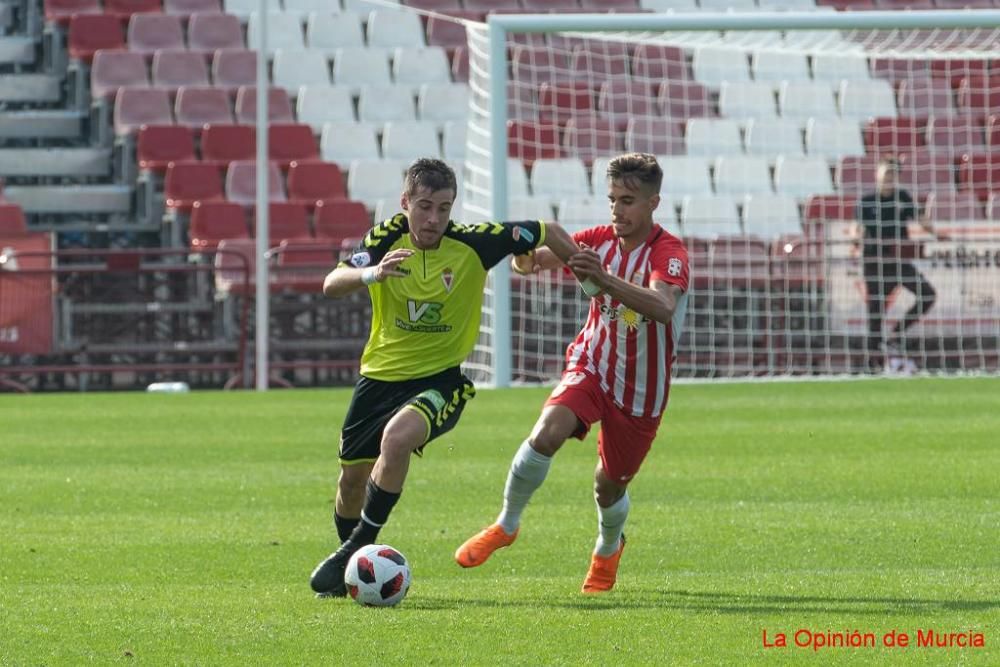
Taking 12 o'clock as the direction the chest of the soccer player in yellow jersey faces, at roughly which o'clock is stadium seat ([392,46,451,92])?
The stadium seat is roughly at 6 o'clock from the soccer player in yellow jersey.

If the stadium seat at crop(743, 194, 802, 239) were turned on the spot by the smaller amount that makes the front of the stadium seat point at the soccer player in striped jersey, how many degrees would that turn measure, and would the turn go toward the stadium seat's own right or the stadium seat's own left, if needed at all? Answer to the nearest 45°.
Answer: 0° — it already faces them

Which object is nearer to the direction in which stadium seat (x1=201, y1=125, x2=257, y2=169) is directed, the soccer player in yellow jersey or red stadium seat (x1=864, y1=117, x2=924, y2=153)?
the soccer player in yellow jersey

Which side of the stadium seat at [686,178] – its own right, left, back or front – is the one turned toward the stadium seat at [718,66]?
back

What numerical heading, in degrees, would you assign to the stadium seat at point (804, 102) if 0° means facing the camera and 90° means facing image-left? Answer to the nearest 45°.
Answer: approximately 0°

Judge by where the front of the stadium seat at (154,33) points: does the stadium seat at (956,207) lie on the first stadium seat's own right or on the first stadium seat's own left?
on the first stadium seat's own left

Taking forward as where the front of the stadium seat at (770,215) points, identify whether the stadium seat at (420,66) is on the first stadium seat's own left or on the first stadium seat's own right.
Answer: on the first stadium seat's own right

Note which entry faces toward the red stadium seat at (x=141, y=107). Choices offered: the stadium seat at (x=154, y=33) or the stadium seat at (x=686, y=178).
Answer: the stadium seat at (x=154, y=33)

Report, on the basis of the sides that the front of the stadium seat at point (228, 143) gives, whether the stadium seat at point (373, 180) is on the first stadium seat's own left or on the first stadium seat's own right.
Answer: on the first stadium seat's own left

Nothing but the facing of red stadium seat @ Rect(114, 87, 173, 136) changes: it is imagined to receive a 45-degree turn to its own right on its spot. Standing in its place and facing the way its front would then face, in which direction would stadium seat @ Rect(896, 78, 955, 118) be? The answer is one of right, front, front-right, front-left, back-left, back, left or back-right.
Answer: back-left

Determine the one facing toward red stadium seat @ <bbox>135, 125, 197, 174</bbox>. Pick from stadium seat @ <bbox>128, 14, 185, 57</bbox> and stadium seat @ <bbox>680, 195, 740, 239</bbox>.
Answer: stadium seat @ <bbox>128, 14, 185, 57</bbox>

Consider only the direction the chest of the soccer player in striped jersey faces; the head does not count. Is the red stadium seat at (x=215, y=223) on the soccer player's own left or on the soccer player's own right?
on the soccer player's own right

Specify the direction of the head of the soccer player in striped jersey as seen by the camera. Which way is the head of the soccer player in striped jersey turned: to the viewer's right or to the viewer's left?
to the viewer's left

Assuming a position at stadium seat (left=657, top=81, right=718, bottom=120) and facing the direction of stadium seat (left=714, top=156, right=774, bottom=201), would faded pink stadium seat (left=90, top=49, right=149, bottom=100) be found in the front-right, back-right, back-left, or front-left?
back-right
